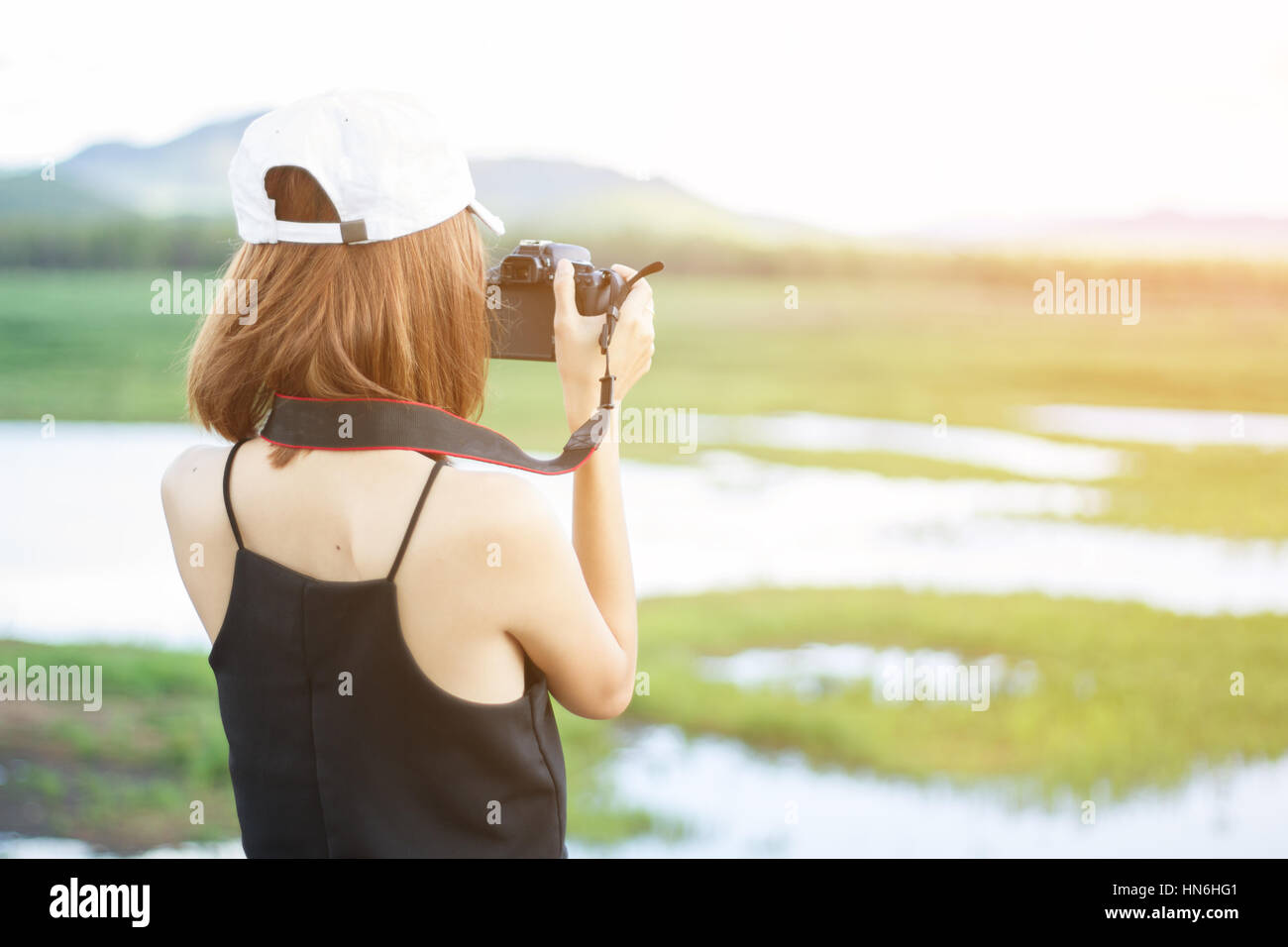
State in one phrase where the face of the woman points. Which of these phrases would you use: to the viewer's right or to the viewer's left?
to the viewer's right

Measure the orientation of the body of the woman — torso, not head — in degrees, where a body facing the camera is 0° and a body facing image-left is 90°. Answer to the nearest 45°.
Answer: approximately 225°
